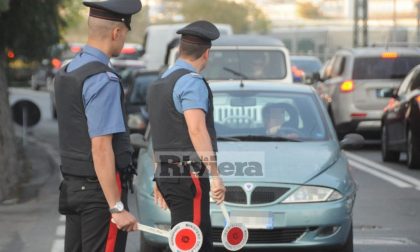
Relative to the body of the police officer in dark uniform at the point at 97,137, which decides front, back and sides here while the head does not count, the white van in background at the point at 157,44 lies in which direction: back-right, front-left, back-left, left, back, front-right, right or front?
front-left

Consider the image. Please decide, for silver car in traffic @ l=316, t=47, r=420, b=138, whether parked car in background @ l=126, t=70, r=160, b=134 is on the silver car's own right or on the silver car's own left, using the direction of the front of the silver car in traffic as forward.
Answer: on the silver car's own left

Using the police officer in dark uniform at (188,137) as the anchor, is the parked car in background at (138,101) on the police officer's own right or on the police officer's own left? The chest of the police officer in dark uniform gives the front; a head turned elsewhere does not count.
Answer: on the police officer's own left

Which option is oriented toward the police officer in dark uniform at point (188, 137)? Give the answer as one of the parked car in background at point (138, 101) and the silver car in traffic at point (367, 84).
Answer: the parked car in background

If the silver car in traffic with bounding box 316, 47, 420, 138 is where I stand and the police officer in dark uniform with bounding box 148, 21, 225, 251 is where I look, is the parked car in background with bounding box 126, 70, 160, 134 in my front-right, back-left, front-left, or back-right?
front-right

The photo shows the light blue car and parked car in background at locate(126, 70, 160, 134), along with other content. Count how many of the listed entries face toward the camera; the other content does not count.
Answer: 2

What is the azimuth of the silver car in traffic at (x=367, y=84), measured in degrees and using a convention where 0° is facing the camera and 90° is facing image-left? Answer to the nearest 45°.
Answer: approximately 180°

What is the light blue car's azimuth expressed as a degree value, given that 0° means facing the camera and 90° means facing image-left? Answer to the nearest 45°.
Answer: approximately 0°

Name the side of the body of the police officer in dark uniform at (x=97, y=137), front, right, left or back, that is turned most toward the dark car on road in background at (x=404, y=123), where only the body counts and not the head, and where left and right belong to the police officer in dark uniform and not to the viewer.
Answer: front

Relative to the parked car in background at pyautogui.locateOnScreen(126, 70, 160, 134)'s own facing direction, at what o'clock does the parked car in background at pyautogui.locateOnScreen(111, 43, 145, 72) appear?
the parked car in background at pyautogui.locateOnScreen(111, 43, 145, 72) is roughly at 6 o'clock from the parked car in background at pyautogui.locateOnScreen(126, 70, 160, 134).

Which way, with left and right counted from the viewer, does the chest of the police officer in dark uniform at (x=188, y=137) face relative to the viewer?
facing away from the viewer and to the right of the viewer

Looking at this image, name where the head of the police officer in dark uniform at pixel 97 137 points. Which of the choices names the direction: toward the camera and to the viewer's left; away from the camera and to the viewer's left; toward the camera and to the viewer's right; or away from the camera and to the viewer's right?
away from the camera and to the viewer's right

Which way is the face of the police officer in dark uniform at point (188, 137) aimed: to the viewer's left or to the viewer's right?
to the viewer's right
